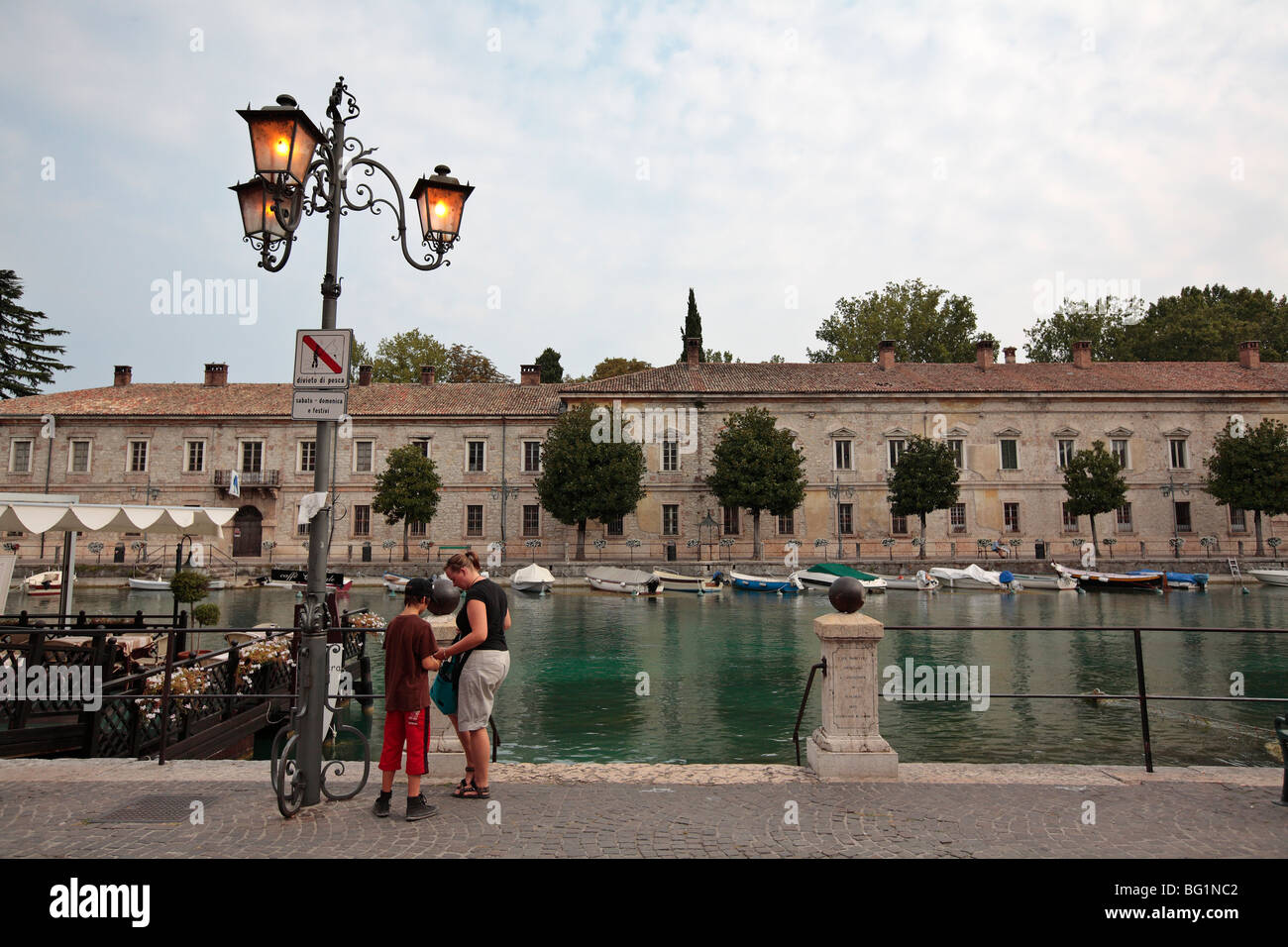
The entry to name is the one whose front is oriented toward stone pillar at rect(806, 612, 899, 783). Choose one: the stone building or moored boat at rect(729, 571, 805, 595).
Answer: the stone building

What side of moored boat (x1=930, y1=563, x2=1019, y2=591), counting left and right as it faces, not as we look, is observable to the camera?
left

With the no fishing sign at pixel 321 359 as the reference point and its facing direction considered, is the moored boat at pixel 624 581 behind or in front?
behind

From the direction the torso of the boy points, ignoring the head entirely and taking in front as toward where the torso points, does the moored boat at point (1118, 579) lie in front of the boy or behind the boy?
in front

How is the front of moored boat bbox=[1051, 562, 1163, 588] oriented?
to the viewer's left

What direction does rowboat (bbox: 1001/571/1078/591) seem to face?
to the viewer's left

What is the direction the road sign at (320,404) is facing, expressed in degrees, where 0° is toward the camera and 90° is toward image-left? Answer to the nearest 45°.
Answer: approximately 0°

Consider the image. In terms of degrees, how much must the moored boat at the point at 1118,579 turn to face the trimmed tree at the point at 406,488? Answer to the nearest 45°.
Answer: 0° — it already faces it

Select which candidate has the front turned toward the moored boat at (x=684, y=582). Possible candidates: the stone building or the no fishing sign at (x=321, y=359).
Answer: the stone building

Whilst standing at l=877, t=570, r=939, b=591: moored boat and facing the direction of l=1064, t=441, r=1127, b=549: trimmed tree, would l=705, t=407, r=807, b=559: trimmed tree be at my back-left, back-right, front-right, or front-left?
back-left

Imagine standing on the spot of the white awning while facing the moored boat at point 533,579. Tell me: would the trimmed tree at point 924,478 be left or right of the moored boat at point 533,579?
right

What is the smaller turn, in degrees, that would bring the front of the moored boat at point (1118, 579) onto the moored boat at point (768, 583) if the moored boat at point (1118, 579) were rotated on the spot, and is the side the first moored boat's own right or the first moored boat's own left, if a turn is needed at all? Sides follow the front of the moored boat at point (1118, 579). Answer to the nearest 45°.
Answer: approximately 45° to the first moored boat's own left
